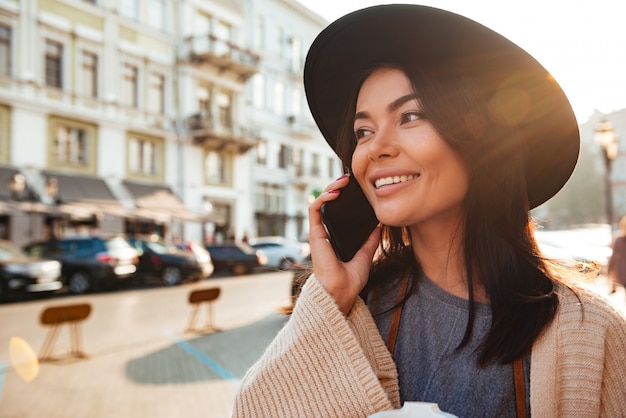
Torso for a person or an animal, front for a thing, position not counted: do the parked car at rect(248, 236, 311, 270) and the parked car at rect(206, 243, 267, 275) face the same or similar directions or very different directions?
same or similar directions

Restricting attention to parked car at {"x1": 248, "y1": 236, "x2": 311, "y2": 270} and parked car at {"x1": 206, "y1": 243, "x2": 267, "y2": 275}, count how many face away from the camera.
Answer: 0

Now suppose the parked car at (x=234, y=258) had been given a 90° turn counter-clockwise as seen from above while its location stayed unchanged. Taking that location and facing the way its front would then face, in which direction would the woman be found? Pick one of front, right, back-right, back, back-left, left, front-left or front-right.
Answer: back-right

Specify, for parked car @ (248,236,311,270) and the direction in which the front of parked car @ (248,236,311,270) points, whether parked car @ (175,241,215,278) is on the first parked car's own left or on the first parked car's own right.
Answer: on the first parked car's own right

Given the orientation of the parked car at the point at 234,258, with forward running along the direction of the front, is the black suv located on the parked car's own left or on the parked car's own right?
on the parked car's own right

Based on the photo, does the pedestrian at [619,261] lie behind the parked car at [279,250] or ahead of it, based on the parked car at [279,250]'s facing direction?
ahead
